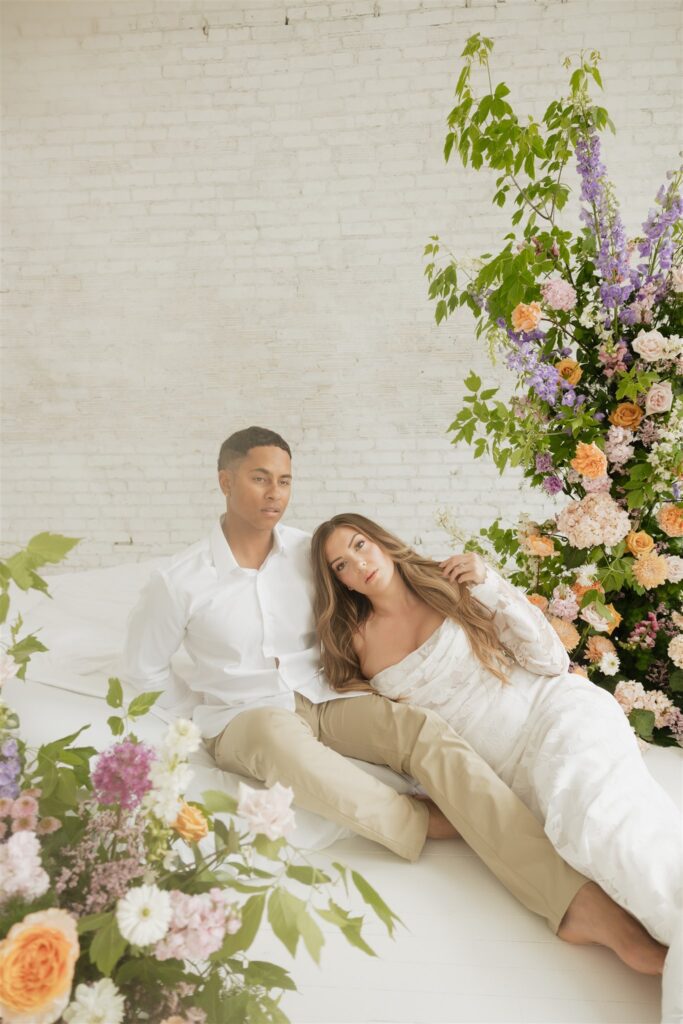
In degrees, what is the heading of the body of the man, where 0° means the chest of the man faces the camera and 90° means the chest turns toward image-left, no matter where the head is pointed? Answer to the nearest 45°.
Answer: approximately 315°

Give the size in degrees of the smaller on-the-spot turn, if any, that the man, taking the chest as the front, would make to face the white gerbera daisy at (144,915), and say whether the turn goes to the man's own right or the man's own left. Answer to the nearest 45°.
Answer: approximately 45° to the man's own right

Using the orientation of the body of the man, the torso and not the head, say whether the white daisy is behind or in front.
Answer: in front

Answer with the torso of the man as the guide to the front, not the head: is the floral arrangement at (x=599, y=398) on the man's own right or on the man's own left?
on the man's own left

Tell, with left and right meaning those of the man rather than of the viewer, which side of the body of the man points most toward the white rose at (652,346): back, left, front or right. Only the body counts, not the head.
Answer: left

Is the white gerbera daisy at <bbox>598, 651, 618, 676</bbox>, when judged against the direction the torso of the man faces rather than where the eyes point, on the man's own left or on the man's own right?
on the man's own left

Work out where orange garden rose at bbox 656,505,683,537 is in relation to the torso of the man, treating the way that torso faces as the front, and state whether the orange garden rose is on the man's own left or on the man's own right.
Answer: on the man's own left

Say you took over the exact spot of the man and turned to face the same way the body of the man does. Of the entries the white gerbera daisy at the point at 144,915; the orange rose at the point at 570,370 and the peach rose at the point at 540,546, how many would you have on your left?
2

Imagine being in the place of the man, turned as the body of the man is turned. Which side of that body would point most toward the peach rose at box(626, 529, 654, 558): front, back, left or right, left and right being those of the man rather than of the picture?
left

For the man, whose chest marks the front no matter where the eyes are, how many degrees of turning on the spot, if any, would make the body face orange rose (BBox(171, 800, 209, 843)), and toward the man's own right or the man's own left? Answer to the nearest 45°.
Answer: approximately 45° to the man's own right
